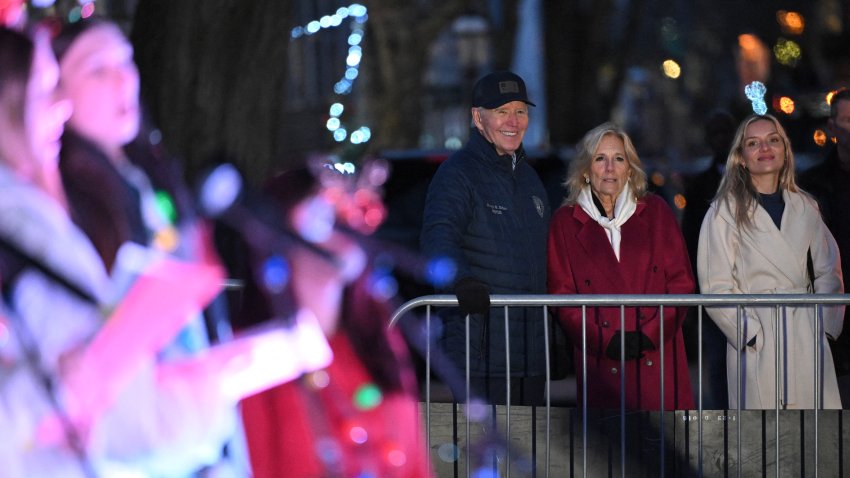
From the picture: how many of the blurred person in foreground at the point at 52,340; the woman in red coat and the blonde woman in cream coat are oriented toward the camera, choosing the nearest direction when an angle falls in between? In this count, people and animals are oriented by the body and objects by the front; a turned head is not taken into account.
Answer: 2

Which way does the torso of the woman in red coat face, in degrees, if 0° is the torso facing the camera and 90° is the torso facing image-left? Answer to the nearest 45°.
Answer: approximately 0°

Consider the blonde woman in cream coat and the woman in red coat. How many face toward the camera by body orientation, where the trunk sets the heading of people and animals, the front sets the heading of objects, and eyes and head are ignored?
2

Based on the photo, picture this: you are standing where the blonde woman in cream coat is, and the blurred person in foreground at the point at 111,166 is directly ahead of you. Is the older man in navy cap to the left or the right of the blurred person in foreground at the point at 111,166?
right
